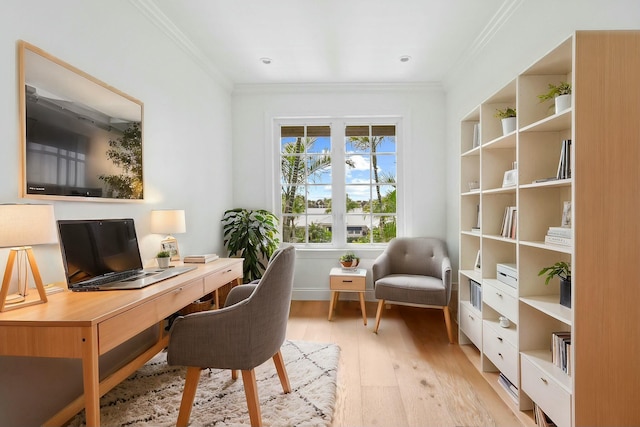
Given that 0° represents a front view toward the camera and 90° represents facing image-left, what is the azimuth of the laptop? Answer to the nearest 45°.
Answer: approximately 315°

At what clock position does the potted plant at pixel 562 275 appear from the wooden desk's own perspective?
The potted plant is roughly at 11 o'clock from the wooden desk.

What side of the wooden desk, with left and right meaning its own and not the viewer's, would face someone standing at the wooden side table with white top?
left

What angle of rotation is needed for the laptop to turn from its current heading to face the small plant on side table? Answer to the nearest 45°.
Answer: approximately 45° to its left

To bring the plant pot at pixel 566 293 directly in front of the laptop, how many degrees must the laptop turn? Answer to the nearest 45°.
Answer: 0° — it already faces it

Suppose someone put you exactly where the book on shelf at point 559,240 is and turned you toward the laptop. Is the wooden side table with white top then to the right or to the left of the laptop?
right

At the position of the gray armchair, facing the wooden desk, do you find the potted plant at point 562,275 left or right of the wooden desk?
left
